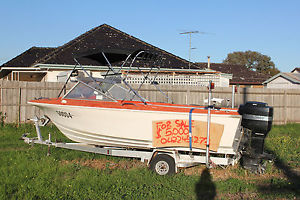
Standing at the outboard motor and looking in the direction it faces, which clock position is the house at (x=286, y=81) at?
The house is roughly at 3 o'clock from the outboard motor.

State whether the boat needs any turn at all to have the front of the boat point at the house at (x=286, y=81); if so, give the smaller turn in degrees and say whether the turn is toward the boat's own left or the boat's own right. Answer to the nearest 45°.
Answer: approximately 135° to the boat's own right

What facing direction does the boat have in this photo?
to the viewer's left

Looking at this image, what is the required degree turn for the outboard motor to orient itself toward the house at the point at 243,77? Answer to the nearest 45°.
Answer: approximately 90° to its right

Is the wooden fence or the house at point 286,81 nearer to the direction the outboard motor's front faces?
the wooden fence

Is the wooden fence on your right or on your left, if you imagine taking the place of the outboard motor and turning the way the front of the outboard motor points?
on your right

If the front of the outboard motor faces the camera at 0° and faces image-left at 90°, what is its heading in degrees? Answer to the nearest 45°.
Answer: approximately 90°

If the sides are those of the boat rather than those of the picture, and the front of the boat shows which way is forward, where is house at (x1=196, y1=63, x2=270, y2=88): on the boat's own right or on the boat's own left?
on the boat's own right
